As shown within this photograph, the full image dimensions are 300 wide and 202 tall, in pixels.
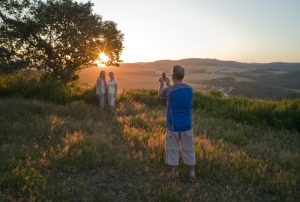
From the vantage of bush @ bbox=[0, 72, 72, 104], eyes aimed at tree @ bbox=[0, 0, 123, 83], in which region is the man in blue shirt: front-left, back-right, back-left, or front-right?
back-right

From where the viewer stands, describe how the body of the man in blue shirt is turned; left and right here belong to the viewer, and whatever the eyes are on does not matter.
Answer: facing away from the viewer and to the left of the viewer
